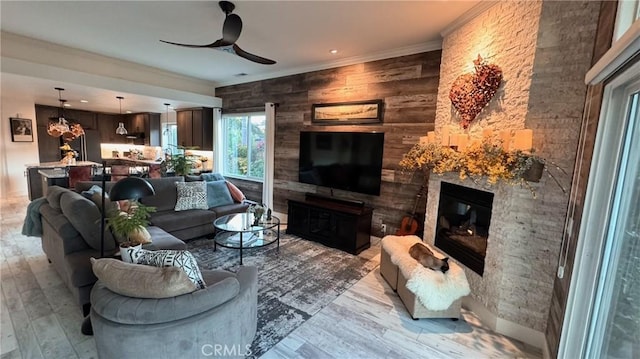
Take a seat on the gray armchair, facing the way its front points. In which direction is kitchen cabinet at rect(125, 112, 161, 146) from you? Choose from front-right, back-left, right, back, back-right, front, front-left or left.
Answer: front

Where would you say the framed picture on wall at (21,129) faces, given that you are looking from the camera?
facing the viewer and to the right of the viewer

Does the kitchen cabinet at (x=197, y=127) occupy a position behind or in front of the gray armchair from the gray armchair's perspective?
in front

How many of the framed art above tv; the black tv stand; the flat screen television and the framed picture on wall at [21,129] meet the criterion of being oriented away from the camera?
0

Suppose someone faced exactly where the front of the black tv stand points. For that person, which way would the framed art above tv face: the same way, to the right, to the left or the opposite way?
the same way

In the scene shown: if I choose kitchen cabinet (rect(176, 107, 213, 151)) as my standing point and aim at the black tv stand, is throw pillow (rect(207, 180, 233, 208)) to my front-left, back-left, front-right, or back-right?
front-right

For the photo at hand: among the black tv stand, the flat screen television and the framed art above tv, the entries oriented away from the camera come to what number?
0

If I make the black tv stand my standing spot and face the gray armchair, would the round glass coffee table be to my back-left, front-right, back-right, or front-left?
front-right

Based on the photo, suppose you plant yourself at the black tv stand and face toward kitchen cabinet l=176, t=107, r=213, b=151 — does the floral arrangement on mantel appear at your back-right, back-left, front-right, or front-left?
back-left

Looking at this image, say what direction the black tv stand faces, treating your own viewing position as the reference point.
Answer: facing the viewer and to the left of the viewer

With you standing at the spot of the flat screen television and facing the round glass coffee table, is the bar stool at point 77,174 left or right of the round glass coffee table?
right

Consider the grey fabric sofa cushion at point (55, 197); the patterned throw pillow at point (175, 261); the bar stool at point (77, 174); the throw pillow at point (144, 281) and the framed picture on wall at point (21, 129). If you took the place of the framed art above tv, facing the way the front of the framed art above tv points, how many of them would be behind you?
0

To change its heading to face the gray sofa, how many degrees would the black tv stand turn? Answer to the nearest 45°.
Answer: approximately 45° to its right

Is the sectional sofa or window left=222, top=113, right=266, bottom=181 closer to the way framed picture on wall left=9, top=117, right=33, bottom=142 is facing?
the sectional sofa

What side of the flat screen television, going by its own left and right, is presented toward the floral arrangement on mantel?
left

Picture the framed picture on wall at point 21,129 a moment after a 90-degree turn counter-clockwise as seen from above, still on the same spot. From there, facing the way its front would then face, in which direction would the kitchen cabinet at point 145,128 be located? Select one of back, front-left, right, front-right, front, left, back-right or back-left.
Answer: front-right
